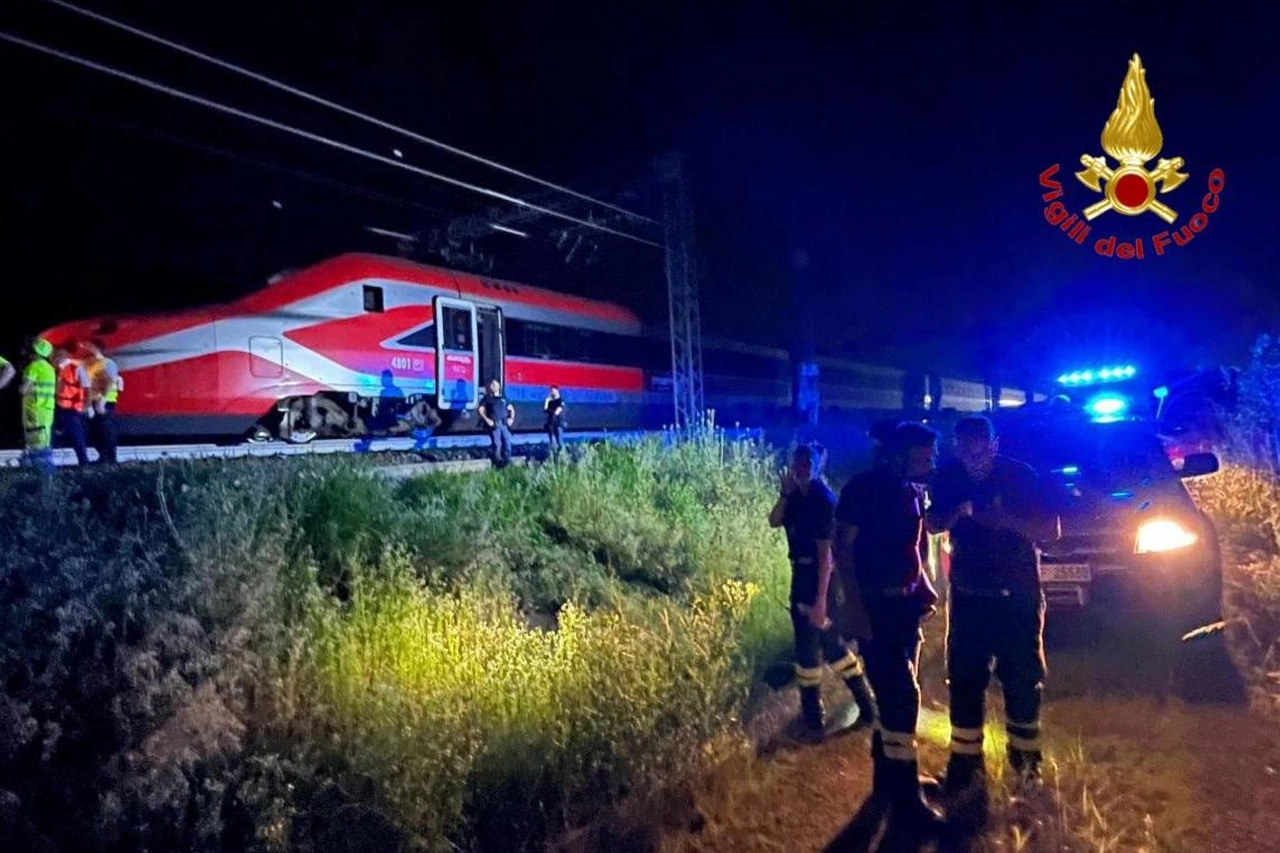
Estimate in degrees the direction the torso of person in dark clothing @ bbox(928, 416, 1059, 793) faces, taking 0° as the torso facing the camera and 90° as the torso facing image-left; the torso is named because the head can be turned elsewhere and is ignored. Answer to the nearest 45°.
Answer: approximately 0°

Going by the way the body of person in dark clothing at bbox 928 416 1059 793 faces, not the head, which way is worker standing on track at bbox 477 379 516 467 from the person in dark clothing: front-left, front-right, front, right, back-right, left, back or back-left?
back-right

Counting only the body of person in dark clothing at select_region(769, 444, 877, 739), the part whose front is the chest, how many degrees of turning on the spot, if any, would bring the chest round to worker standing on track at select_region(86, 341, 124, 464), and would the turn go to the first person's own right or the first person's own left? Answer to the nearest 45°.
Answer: approximately 90° to the first person's own right

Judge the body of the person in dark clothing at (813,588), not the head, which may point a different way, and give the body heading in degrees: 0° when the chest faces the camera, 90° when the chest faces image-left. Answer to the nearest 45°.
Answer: approximately 45°

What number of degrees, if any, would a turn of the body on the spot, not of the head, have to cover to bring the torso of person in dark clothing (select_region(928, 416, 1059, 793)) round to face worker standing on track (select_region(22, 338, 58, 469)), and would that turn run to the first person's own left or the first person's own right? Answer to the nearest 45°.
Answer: approximately 90° to the first person's own right

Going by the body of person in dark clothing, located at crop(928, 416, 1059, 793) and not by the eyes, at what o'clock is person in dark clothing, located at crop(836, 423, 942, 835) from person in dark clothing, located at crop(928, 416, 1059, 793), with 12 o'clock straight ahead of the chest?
person in dark clothing, located at crop(836, 423, 942, 835) is roughly at 2 o'clock from person in dark clothing, located at crop(928, 416, 1059, 793).
